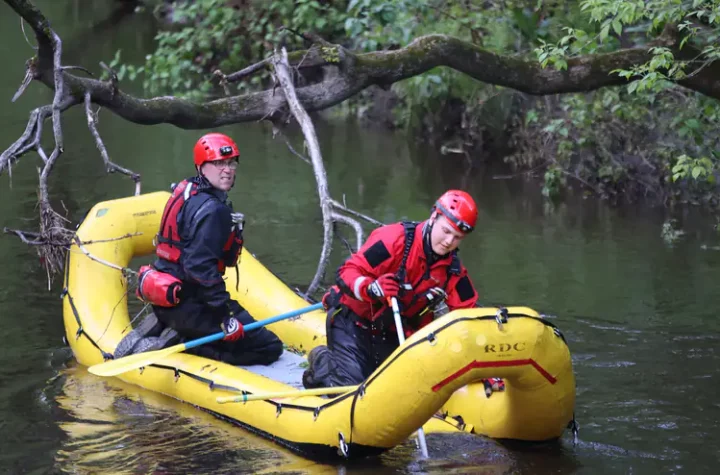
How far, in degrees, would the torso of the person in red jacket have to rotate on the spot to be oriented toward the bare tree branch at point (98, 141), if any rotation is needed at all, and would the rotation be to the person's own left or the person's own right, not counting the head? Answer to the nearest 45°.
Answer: approximately 180°

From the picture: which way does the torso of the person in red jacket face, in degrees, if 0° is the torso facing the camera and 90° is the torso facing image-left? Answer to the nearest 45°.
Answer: approximately 315°

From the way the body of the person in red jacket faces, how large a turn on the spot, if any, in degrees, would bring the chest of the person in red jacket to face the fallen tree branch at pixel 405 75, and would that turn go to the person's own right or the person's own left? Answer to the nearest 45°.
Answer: approximately 135° to the person's own left
